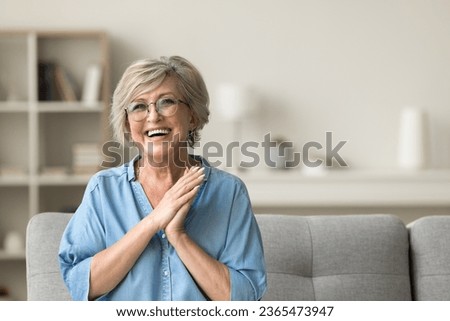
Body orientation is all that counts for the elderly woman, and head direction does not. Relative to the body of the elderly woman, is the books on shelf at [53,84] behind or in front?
behind

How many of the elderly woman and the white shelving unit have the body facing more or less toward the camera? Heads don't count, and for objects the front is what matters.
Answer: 2

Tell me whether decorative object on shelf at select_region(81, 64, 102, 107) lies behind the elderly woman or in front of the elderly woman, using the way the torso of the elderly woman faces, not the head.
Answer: behind

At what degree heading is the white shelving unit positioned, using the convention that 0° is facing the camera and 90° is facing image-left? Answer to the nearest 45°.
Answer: approximately 0°

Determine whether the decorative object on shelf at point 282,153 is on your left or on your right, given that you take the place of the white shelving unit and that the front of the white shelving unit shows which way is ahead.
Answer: on your left
